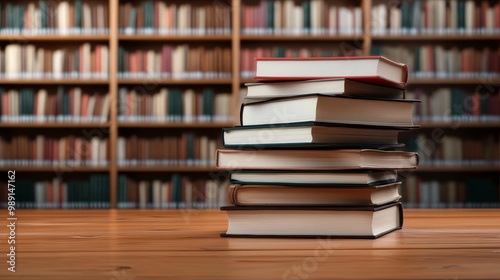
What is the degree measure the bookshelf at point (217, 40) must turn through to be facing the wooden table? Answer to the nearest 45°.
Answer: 0° — it already faces it

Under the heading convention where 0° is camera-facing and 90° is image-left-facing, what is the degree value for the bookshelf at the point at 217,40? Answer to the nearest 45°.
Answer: approximately 0°

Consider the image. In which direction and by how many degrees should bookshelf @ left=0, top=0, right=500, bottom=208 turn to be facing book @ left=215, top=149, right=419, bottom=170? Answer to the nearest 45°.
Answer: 0° — it already faces it

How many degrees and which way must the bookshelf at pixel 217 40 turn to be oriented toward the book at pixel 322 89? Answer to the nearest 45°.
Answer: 0° — it already faces it

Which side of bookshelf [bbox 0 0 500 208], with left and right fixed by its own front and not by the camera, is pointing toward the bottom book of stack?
front

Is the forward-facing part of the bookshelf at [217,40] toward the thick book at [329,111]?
yes

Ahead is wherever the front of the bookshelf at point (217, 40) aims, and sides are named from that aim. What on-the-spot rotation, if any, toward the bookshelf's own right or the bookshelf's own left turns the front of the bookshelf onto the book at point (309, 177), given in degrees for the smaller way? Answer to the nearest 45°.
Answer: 0° — it already faces it

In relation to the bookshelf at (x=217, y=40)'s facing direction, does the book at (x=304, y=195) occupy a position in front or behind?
in front
